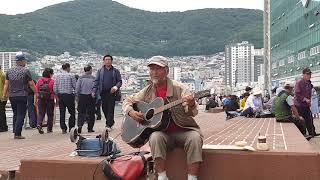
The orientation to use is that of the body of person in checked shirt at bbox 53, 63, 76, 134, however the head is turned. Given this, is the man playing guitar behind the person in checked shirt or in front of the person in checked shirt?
behind

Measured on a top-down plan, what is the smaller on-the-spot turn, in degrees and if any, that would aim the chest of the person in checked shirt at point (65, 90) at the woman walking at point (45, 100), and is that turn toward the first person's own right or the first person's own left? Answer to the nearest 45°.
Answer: approximately 45° to the first person's own left

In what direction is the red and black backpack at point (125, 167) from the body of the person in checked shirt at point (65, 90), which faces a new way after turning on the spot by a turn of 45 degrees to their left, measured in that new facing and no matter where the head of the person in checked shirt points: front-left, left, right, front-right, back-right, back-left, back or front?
back-left

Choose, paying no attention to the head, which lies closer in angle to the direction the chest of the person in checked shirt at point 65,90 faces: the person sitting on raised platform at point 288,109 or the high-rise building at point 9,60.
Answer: the high-rise building

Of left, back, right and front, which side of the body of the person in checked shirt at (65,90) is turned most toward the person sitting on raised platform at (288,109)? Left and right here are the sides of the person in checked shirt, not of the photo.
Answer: right

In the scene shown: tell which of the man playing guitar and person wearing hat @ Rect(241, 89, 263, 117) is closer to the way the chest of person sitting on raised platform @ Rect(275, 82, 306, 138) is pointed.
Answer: the person wearing hat

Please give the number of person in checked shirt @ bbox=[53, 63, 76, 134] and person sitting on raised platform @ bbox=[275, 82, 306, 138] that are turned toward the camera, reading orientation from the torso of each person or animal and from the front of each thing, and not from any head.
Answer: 0

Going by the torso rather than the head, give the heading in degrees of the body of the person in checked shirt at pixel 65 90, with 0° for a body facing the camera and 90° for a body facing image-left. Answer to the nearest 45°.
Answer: approximately 180°

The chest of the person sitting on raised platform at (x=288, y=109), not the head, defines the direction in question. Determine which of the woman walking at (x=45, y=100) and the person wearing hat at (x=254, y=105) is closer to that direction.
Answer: the person wearing hat
